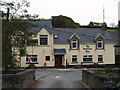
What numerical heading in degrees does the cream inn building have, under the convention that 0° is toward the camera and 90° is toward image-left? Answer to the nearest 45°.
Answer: approximately 0°

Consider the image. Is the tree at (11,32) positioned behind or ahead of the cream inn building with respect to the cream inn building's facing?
ahead
